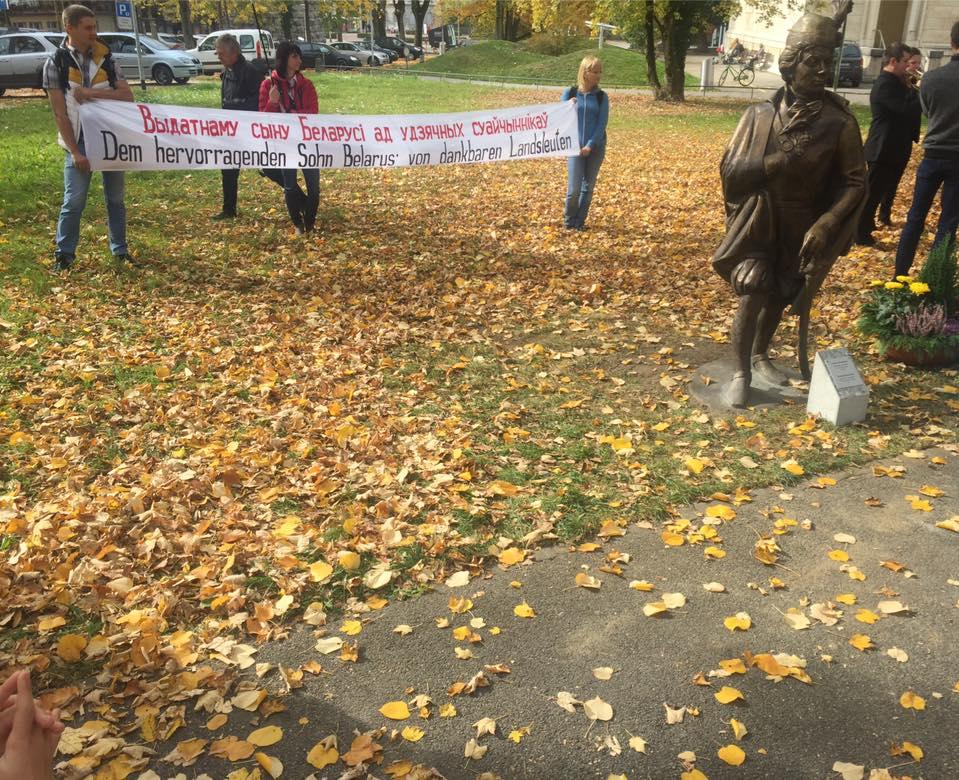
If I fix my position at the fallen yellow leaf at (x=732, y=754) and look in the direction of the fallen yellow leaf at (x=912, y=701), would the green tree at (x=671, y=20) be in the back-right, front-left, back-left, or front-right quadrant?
front-left

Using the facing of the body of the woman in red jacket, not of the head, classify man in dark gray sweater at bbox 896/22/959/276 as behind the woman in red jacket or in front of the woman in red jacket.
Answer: in front

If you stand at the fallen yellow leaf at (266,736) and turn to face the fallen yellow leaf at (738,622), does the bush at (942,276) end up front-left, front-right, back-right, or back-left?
front-left

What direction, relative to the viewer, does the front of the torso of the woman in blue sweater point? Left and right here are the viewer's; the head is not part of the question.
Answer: facing the viewer

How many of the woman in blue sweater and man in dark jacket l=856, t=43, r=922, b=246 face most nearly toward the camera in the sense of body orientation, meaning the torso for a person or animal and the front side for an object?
1

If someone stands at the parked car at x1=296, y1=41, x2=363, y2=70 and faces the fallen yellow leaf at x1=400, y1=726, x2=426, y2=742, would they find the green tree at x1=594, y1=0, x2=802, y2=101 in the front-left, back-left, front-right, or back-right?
front-left

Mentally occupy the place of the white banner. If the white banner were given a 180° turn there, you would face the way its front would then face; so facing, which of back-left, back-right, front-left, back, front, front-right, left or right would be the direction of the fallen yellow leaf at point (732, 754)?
back

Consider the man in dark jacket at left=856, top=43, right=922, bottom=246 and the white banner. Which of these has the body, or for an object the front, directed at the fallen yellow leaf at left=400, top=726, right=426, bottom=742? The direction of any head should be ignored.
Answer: the white banner

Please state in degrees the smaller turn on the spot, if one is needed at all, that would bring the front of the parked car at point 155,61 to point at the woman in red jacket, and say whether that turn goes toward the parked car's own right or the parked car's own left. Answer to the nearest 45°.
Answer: approximately 45° to the parked car's own right

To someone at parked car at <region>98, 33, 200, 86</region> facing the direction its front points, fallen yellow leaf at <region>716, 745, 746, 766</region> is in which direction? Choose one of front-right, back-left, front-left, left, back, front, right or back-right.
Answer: front-right

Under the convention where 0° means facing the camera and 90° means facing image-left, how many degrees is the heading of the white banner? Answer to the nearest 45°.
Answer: approximately 0°
